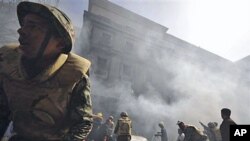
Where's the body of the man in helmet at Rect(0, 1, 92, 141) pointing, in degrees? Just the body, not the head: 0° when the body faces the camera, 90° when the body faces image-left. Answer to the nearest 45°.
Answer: approximately 45°

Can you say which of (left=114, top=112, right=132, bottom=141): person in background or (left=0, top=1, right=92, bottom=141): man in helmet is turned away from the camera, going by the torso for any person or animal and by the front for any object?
the person in background

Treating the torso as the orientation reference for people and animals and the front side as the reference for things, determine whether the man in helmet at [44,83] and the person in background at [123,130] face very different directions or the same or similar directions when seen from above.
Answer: very different directions

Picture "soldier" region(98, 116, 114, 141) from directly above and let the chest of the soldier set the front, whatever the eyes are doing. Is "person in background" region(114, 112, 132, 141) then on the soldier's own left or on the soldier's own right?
on the soldier's own right

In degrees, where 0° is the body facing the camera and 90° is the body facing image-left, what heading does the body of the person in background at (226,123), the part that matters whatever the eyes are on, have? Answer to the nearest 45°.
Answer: approximately 180°

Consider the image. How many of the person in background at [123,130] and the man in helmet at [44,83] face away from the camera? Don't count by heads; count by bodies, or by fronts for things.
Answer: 1

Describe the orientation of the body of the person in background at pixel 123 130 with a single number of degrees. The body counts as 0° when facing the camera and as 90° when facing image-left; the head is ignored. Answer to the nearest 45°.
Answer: approximately 180°
